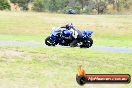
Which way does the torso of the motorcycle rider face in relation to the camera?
to the viewer's left

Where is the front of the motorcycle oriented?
to the viewer's left
